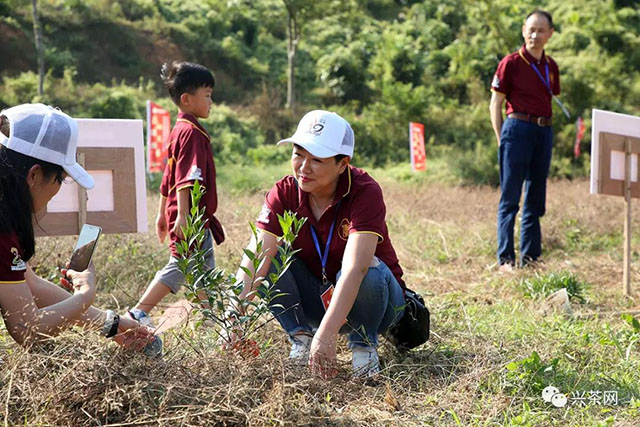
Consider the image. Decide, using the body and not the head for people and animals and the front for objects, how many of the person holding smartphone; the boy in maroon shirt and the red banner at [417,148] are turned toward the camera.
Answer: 1

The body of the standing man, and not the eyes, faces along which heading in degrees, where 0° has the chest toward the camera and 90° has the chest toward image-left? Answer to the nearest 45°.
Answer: approximately 315°

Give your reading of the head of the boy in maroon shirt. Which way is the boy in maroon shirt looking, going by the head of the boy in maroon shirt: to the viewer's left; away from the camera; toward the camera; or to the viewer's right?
to the viewer's right

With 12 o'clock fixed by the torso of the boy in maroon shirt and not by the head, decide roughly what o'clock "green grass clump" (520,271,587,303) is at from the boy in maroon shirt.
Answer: The green grass clump is roughly at 12 o'clock from the boy in maroon shirt.

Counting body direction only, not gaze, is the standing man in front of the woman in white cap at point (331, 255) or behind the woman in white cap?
behind

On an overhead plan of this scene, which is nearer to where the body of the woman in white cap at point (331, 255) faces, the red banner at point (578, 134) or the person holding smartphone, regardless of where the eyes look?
the person holding smartphone

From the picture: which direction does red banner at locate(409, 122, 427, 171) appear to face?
toward the camera

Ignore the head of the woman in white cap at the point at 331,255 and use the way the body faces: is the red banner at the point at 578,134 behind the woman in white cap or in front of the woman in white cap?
behind

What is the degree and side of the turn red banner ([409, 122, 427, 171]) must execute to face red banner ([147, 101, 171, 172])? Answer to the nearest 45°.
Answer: approximately 45° to its right

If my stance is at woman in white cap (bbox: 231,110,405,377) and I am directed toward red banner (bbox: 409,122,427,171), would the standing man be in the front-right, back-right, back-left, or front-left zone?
front-right

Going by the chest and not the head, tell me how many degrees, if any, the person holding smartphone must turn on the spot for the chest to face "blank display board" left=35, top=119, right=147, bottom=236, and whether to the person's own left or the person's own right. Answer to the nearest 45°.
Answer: approximately 90° to the person's own left

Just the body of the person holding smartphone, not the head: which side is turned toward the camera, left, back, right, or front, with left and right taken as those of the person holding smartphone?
right
